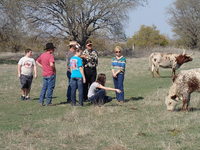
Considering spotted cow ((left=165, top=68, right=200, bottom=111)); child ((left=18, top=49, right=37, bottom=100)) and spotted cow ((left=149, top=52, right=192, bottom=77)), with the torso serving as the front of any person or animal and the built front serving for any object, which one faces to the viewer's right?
spotted cow ((left=149, top=52, right=192, bottom=77))

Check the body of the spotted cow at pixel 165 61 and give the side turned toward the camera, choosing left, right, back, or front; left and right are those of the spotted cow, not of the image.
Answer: right

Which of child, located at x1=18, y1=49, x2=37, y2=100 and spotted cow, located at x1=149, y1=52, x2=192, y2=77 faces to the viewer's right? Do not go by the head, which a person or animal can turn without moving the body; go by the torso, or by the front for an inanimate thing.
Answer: the spotted cow

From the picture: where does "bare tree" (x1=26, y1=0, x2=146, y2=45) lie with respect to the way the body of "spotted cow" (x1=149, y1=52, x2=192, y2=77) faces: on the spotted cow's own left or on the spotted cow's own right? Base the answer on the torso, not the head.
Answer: on the spotted cow's own left

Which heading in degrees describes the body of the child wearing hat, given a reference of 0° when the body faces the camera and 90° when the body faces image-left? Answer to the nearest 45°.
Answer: approximately 225°

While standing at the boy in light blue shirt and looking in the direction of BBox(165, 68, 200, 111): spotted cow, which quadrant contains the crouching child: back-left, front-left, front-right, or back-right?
front-left

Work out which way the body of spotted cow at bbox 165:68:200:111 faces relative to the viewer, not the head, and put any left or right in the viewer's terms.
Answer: facing to the left of the viewer

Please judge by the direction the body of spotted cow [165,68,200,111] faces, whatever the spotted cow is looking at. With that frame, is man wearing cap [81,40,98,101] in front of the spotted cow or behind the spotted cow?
in front

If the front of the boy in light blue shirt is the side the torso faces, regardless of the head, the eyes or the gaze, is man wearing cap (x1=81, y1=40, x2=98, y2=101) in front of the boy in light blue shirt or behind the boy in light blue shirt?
in front

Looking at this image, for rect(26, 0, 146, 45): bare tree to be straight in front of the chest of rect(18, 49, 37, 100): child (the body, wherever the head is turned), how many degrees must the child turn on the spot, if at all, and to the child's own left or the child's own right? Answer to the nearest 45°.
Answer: approximately 180°
